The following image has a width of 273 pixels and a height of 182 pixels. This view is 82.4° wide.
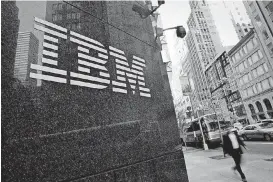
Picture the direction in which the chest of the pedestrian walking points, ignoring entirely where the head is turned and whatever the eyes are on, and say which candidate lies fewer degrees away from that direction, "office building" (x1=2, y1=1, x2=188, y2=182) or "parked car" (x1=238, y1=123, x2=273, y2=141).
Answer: the office building

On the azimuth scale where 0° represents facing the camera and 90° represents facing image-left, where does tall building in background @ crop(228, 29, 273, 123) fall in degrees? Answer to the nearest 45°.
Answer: approximately 45°

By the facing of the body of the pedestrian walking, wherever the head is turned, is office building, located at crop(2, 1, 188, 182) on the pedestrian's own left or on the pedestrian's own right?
on the pedestrian's own right

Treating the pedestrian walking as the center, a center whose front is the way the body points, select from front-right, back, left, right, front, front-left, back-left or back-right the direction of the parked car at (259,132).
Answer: back-left

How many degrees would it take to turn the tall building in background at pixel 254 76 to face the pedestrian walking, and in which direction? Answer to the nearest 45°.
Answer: approximately 45° to its left

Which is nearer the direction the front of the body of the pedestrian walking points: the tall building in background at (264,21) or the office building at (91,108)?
the office building

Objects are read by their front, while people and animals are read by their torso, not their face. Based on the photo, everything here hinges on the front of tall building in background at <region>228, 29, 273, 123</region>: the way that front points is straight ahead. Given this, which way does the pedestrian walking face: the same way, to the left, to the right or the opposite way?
to the left
